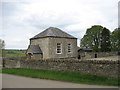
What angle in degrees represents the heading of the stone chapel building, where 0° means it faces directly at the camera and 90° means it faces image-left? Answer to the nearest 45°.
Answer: approximately 45°
